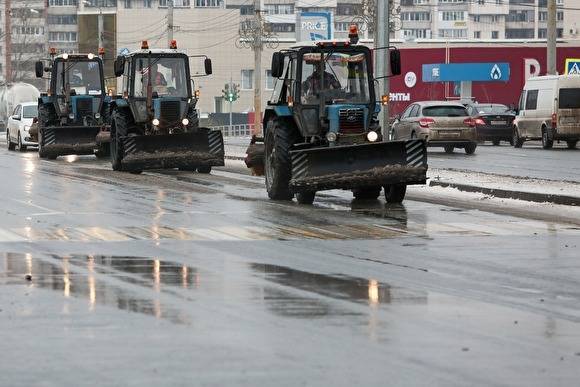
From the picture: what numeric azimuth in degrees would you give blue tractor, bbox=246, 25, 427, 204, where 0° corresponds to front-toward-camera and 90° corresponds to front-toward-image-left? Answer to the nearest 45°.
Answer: approximately 315°

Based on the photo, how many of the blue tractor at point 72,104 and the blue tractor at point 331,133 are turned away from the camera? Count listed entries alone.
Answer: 0

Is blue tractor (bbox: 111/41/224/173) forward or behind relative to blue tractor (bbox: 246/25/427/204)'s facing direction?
behind

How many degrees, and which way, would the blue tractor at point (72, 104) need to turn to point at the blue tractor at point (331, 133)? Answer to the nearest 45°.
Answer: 0° — it already faces it

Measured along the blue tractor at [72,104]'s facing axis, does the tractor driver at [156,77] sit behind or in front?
in front

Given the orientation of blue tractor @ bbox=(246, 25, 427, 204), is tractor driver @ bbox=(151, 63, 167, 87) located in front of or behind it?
behind

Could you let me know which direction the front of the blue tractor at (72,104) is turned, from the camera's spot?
facing the viewer
